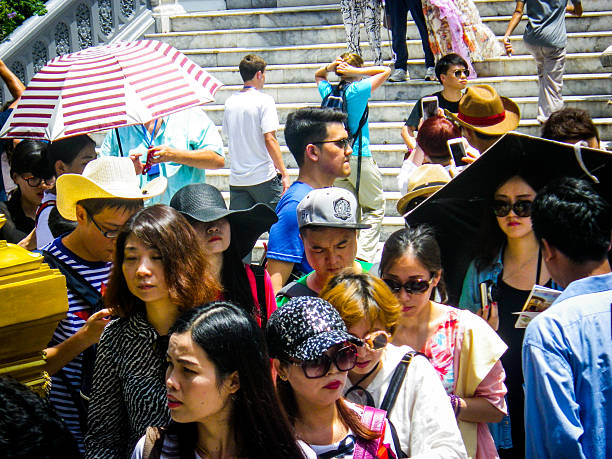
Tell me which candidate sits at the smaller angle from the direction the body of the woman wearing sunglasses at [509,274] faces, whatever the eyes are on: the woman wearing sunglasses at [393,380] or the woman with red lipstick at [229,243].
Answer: the woman wearing sunglasses

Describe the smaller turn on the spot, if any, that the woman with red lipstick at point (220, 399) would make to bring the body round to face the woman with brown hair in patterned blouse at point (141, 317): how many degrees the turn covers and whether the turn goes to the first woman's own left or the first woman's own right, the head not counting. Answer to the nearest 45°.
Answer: approximately 90° to the first woman's own right

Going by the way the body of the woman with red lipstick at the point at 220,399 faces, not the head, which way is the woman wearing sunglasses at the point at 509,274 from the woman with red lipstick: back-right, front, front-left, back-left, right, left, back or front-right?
back

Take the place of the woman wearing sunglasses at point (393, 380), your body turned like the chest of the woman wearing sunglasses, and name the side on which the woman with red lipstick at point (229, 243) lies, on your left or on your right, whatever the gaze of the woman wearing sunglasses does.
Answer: on your right
